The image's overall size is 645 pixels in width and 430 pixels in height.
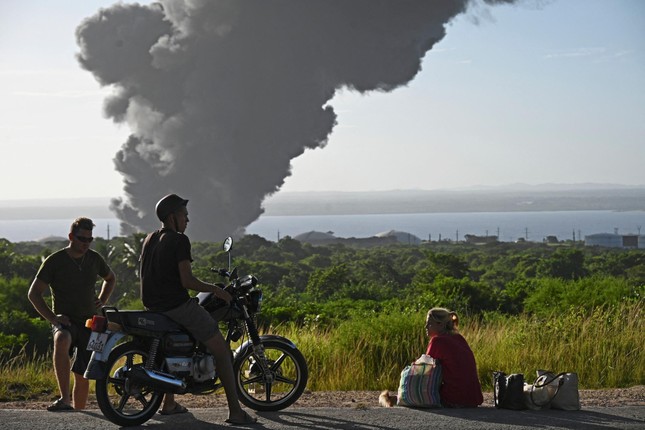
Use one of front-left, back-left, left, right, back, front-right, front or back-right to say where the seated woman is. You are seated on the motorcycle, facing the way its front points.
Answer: front-right

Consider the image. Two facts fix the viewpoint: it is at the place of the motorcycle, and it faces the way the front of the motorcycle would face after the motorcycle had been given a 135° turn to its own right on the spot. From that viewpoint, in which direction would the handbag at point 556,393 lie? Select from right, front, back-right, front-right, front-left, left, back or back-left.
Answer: left

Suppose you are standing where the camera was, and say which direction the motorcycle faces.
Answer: facing away from the viewer and to the right of the viewer

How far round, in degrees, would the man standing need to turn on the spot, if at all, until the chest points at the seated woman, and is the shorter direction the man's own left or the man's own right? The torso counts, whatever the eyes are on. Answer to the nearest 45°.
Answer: approximately 90° to the man's own left

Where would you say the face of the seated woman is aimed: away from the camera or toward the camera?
away from the camera

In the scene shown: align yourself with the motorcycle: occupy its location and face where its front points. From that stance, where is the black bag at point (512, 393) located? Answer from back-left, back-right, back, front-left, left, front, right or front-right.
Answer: front-right

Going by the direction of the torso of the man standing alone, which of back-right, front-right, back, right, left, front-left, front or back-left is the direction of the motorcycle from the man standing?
front-left

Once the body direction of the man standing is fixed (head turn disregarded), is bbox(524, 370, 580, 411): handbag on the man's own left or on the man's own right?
on the man's own left

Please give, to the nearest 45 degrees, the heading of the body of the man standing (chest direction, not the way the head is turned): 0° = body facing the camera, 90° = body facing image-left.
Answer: approximately 0°

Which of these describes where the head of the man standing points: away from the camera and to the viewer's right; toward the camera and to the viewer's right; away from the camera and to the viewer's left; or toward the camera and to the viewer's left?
toward the camera and to the viewer's right

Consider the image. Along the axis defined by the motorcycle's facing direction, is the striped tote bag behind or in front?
in front

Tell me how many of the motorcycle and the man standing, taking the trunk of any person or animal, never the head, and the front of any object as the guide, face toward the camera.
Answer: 1
